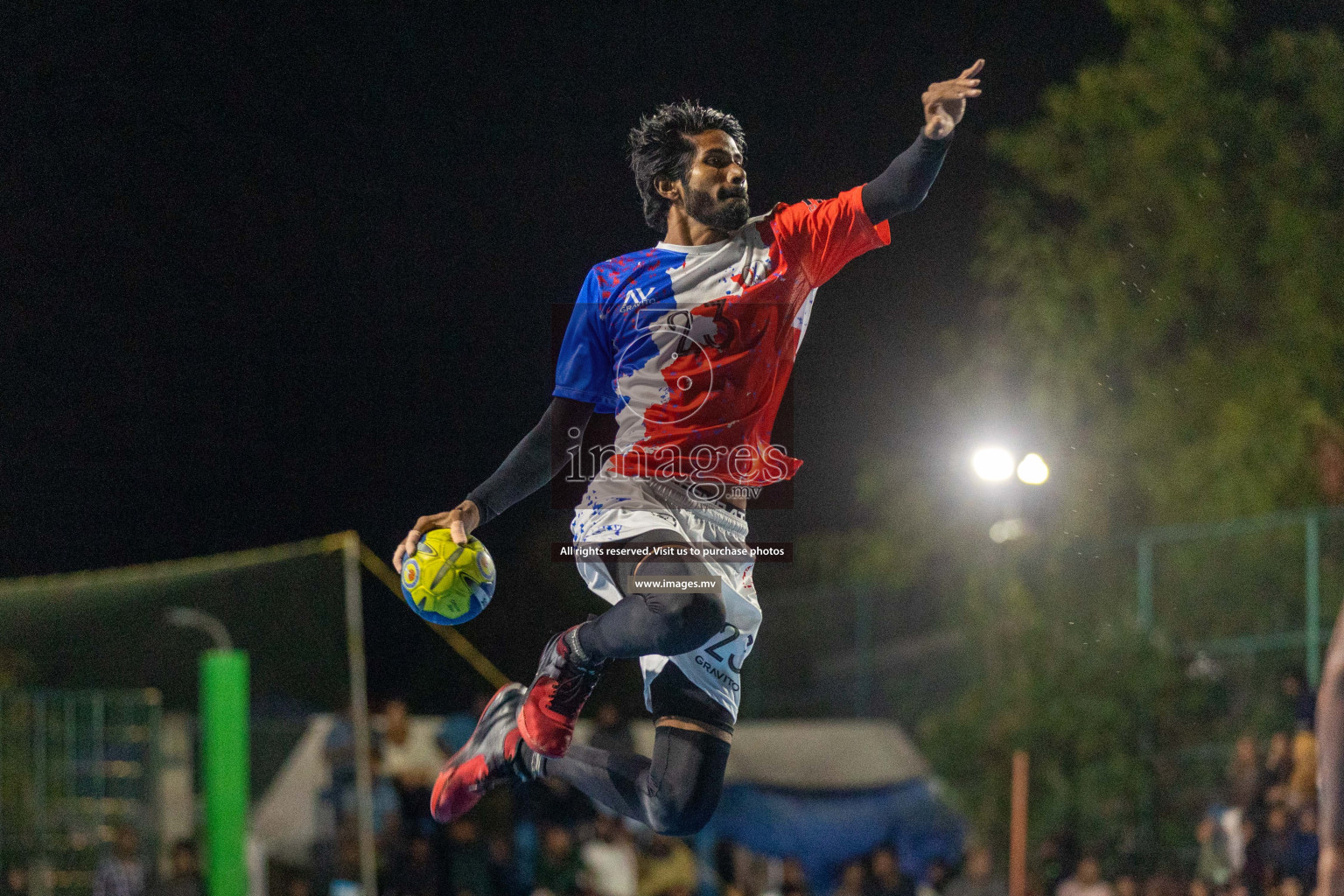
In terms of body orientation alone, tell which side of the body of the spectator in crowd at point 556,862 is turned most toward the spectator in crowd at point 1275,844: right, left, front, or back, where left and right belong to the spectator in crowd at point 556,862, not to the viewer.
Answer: left

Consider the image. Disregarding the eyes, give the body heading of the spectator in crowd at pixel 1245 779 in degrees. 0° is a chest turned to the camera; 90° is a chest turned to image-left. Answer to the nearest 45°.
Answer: approximately 0°

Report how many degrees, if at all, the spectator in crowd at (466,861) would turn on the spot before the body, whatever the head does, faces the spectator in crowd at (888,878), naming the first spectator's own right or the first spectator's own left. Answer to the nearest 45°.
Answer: approximately 135° to the first spectator's own left
